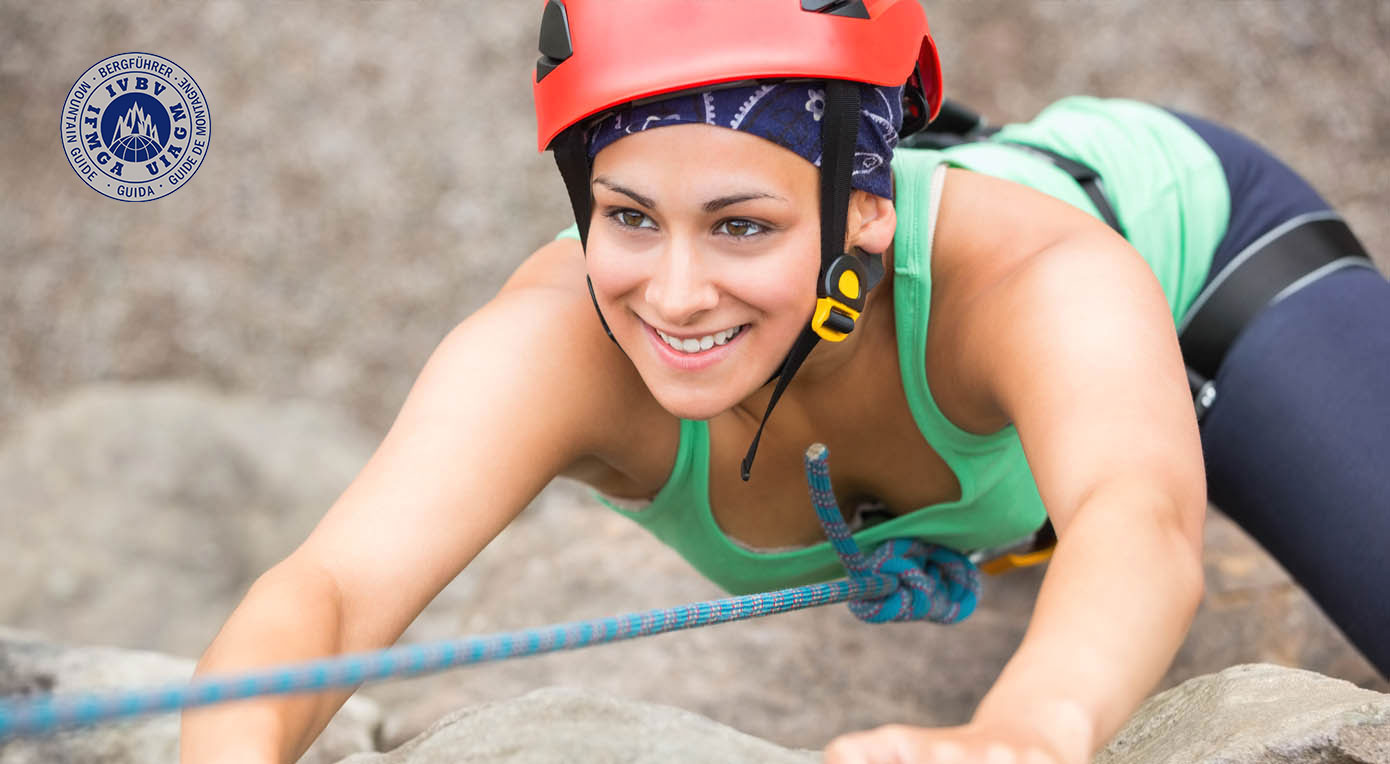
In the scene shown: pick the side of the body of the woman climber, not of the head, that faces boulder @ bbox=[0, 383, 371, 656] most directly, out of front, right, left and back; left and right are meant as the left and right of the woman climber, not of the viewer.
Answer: right

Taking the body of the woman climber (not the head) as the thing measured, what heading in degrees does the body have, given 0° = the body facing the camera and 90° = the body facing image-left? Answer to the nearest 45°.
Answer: approximately 45°
